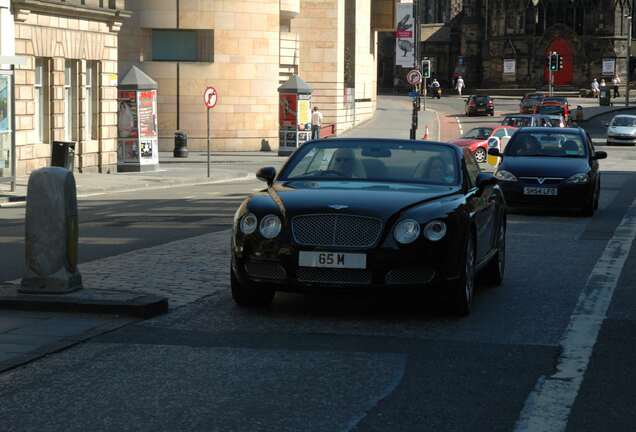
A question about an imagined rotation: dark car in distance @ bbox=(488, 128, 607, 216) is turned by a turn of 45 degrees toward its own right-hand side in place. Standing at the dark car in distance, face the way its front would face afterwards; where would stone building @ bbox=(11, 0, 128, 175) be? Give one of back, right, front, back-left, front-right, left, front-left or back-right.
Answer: right

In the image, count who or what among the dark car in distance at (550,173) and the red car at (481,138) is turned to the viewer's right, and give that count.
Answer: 0

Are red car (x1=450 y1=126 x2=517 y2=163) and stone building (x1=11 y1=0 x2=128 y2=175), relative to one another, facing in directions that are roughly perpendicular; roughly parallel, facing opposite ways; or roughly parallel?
roughly perpendicular

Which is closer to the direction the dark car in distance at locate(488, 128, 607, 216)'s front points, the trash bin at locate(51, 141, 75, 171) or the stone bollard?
the stone bollard

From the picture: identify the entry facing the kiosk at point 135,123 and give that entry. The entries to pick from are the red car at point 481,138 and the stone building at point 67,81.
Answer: the red car

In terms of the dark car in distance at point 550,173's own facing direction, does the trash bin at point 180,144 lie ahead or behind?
behind

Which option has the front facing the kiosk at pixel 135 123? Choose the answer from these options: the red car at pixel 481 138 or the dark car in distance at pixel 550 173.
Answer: the red car

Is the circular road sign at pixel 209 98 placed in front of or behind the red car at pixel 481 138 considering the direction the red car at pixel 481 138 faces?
in front

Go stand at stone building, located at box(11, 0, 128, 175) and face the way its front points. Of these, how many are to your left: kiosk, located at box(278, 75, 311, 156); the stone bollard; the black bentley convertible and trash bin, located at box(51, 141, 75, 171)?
1

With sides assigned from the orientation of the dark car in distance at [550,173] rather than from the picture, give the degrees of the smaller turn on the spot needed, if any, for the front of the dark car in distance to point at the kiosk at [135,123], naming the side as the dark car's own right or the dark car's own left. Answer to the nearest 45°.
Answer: approximately 135° to the dark car's own right

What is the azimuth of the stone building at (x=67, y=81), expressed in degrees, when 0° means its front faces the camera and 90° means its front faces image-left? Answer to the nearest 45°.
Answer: approximately 315°

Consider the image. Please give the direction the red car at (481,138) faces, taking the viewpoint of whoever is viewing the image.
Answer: facing the viewer and to the left of the viewer

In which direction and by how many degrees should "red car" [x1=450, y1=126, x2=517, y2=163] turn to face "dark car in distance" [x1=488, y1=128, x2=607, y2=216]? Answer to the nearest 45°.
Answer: approximately 45° to its left
